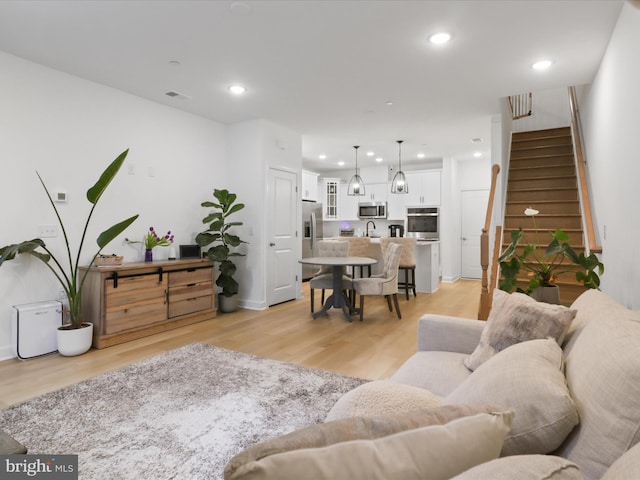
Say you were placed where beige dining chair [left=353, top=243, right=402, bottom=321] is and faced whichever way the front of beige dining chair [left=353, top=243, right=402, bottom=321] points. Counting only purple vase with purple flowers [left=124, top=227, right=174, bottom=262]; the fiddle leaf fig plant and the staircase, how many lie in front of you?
2

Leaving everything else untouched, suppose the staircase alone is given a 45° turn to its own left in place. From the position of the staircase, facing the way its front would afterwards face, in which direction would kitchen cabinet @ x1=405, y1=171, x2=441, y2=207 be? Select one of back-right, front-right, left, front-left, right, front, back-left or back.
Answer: back

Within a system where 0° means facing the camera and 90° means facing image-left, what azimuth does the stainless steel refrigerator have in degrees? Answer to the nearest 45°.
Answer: approximately 315°

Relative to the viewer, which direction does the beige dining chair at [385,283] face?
to the viewer's left

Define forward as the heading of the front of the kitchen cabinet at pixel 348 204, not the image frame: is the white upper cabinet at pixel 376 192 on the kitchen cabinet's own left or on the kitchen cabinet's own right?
on the kitchen cabinet's own left

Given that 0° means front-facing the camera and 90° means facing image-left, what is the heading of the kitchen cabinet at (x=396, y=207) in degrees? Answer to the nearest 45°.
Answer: approximately 0°
